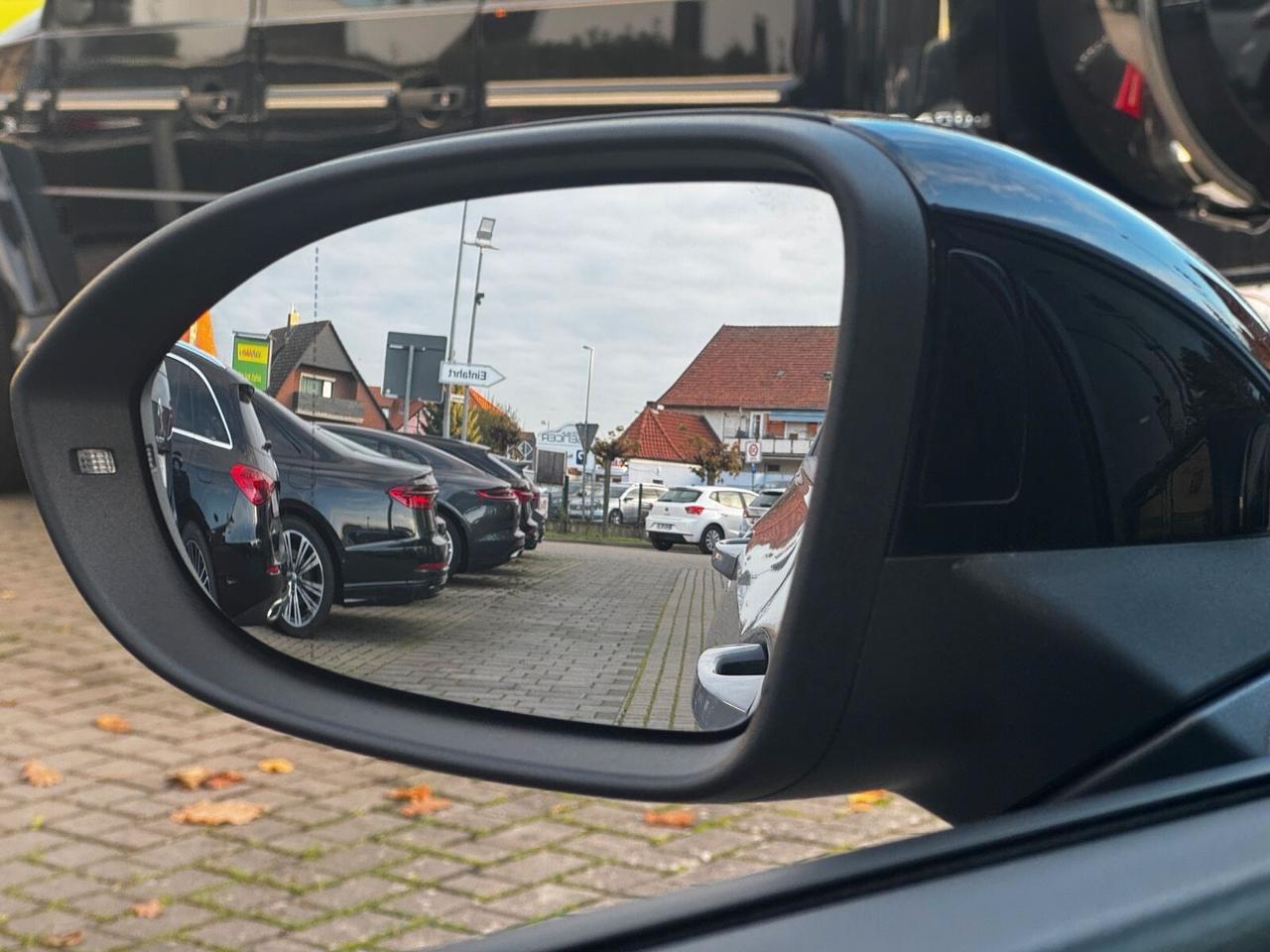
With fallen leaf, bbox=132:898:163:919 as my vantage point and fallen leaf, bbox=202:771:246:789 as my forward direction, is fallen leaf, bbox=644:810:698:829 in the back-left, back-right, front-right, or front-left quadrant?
front-right

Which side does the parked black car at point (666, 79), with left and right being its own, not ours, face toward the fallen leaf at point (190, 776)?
left

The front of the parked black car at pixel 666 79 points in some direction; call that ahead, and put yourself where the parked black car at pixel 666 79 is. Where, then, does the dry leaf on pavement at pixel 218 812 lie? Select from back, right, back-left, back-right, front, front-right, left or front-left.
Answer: left

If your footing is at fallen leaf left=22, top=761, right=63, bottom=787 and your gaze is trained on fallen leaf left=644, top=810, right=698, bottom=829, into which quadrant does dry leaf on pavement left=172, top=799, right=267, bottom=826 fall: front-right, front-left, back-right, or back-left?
front-right

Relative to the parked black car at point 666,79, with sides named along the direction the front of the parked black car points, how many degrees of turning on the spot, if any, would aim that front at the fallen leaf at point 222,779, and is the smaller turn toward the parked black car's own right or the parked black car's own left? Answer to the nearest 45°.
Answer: approximately 90° to the parked black car's own left

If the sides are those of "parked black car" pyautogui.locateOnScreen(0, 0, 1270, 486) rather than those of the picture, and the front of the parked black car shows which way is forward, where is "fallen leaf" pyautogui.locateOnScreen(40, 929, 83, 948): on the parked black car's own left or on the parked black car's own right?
on the parked black car's own left

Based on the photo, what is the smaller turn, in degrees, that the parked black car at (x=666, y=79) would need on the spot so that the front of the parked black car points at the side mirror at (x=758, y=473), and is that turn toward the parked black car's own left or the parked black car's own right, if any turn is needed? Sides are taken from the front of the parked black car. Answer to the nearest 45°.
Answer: approximately 135° to the parked black car's own left

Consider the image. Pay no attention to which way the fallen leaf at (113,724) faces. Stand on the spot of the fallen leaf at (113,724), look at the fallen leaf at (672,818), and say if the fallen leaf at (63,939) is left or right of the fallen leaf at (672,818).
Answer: right

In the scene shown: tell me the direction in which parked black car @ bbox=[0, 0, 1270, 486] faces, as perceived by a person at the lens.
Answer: facing away from the viewer and to the left of the viewer

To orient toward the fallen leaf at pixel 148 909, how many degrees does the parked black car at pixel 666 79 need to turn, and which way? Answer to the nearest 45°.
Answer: approximately 90° to its left
